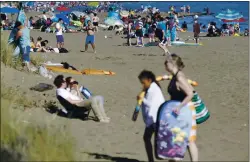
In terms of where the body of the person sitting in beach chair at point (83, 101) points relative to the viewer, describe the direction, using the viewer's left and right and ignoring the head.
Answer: facing to the right of the viewer

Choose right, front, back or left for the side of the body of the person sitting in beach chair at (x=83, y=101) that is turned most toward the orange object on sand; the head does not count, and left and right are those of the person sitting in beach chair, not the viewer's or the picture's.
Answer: left

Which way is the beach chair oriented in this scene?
to the viewer's right

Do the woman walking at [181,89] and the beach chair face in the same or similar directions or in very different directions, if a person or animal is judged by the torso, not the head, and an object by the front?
very different directions

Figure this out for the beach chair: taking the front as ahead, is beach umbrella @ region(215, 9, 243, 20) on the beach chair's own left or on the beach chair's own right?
on the beach chair's own left

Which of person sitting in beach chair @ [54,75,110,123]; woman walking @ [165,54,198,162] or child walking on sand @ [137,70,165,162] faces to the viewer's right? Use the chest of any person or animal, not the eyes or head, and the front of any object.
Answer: the person sitting in beach chair
